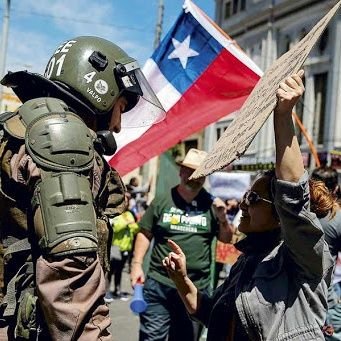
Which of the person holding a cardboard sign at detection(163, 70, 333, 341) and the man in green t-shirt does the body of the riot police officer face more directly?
the person holding a cardboard sign

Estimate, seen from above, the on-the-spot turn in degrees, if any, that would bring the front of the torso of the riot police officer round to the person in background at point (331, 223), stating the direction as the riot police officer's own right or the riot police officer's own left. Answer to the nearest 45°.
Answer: approximately 45° to the riot police officer's own left

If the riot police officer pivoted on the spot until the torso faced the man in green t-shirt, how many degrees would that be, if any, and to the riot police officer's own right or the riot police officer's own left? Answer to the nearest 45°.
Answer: approximately 90° to the riot police officer's own left

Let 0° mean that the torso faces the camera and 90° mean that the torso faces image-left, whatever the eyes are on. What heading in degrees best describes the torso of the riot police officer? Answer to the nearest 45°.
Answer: approximately 270°

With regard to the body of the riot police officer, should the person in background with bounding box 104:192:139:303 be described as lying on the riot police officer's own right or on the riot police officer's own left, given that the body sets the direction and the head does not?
on the riot police officer's own left
